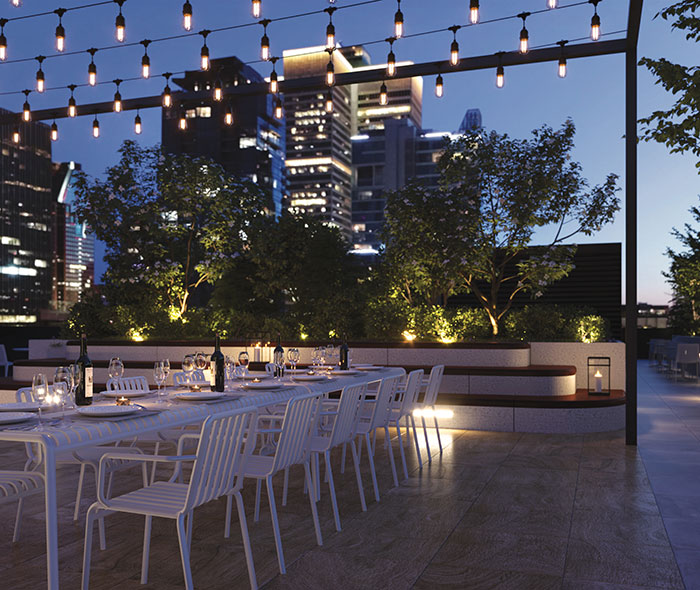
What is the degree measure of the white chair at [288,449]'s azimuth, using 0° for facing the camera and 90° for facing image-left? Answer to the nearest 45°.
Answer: approximately 135°

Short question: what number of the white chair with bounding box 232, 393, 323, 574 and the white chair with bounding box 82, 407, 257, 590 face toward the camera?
0

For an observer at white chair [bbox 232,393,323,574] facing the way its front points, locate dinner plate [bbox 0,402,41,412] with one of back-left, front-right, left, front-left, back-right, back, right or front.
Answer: front-left

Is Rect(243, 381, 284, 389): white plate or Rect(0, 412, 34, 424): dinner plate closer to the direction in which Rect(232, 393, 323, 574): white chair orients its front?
the white plate

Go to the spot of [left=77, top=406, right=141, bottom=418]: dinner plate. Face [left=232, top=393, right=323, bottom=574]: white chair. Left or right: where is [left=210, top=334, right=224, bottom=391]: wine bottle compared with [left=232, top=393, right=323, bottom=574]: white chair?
left

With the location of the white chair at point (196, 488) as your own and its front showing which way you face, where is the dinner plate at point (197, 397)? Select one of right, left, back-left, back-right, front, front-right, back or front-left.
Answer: front-right

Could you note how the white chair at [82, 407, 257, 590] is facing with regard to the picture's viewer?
facing away from the viewer and to the left of the viewer

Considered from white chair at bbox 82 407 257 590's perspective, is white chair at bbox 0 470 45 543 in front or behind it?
in front
